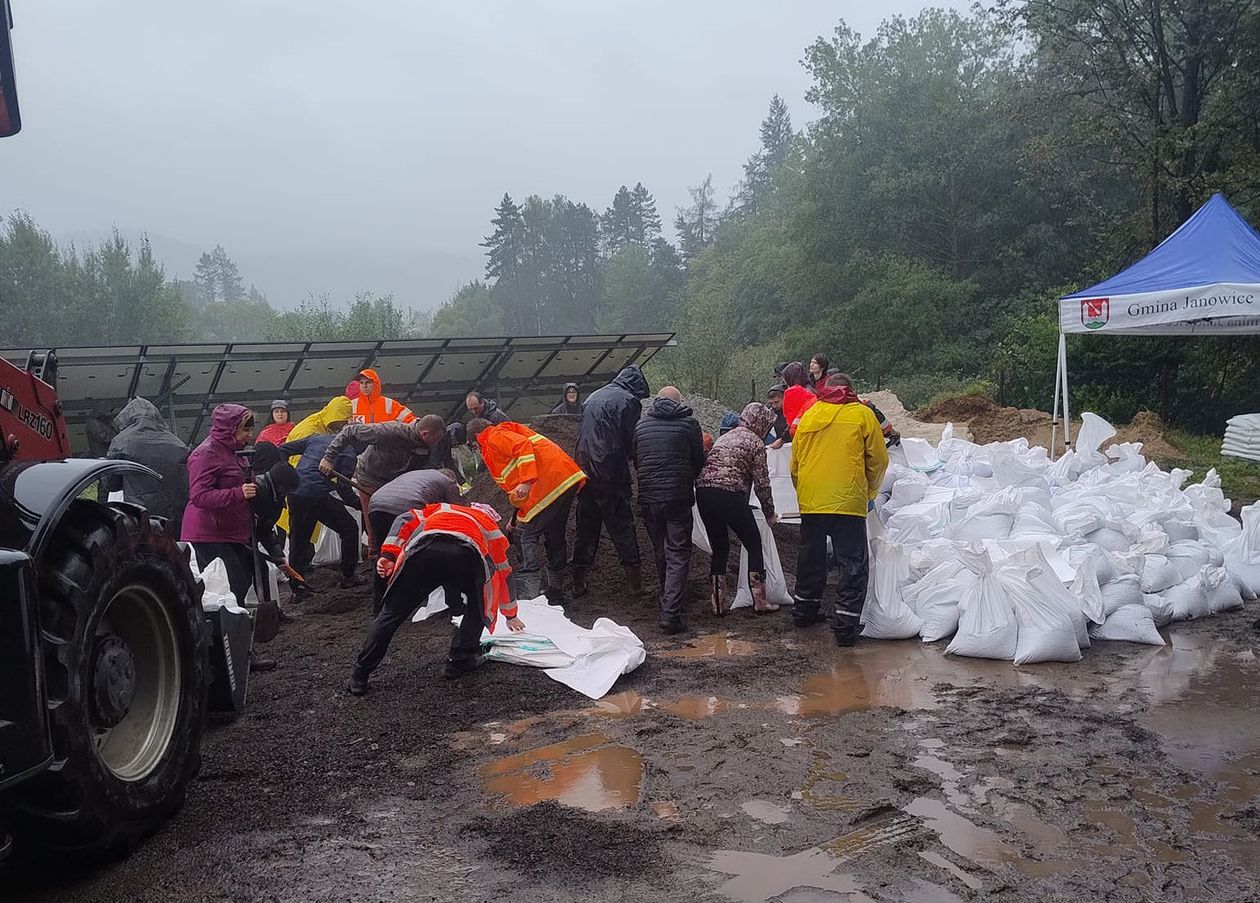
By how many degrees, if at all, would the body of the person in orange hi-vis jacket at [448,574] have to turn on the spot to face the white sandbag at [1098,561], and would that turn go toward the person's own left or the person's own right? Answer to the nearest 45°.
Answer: approximately 45° to the person's own right

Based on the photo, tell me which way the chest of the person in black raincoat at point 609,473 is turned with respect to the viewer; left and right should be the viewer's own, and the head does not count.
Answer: facing away from the viewer and to the right of the viewer

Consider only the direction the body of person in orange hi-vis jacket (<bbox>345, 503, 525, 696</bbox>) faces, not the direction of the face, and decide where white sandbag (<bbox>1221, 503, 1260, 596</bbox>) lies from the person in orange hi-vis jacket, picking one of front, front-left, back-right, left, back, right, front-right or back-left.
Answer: front-right

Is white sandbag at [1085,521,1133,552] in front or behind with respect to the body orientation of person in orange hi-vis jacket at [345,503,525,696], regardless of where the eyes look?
in front

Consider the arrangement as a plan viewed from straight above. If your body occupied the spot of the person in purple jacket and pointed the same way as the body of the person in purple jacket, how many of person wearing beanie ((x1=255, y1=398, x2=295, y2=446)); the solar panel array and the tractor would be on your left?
2

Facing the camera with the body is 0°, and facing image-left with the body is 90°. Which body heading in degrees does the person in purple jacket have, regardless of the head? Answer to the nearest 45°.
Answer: approximately 270°

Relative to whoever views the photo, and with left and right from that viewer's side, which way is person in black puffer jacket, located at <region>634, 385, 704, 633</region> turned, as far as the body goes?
facing away from the viewer

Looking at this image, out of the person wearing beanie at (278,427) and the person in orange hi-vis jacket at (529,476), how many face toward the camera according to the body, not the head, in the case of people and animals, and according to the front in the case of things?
1

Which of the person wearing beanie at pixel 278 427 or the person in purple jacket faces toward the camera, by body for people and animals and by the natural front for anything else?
the person wearing beanie

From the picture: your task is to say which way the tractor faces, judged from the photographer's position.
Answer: facing away from the viewer and to the right of the viewer

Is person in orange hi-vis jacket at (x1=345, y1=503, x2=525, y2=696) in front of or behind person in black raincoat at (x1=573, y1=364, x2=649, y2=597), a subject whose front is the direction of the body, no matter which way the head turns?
behind

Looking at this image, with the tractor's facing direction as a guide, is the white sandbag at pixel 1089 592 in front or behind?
in front

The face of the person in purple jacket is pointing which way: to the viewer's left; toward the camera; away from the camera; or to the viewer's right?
to the viewer's right

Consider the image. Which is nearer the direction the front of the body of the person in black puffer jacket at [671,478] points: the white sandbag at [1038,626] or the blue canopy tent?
the blue canopy tent

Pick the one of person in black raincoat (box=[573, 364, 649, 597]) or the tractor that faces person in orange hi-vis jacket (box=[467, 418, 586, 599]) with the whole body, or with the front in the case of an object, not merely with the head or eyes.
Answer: the tractor

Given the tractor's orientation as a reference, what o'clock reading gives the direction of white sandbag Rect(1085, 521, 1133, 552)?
The white sandbag is roughly at 1 o'clock from the tractor.

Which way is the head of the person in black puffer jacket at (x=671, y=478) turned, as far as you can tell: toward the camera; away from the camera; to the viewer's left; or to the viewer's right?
away from the camera
